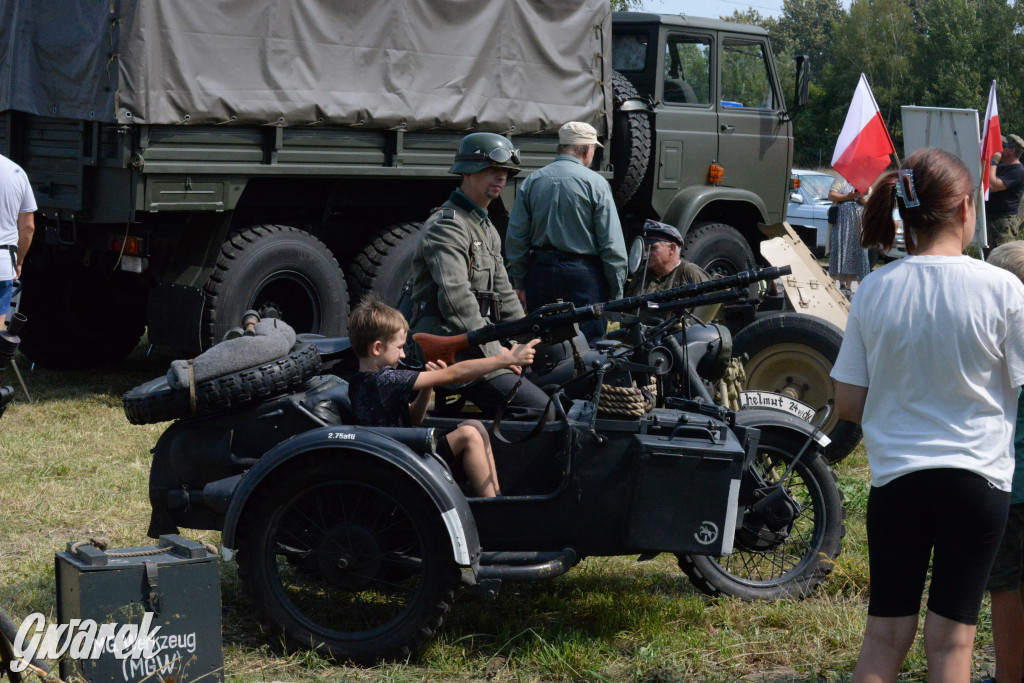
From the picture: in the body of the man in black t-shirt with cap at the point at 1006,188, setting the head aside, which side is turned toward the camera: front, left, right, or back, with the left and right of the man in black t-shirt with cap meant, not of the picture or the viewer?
left

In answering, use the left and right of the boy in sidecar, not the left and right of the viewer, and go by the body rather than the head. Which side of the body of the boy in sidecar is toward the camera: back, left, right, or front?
right

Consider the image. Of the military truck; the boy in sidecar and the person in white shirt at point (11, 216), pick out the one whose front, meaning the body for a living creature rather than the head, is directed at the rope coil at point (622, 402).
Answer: the boy in sidecar

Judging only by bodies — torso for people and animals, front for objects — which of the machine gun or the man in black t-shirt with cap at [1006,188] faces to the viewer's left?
the man in black t-shirt with cap

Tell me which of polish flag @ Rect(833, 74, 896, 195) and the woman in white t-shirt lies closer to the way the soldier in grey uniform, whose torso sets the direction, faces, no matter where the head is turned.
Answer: the woman in white t-shirt

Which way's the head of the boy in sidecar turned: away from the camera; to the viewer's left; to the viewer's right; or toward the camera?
to the viewer's right

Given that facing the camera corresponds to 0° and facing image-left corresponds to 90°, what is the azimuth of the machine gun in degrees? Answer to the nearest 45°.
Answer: approximately 270°

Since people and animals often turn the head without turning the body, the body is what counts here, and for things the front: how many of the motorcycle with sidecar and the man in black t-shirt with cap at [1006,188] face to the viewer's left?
1
